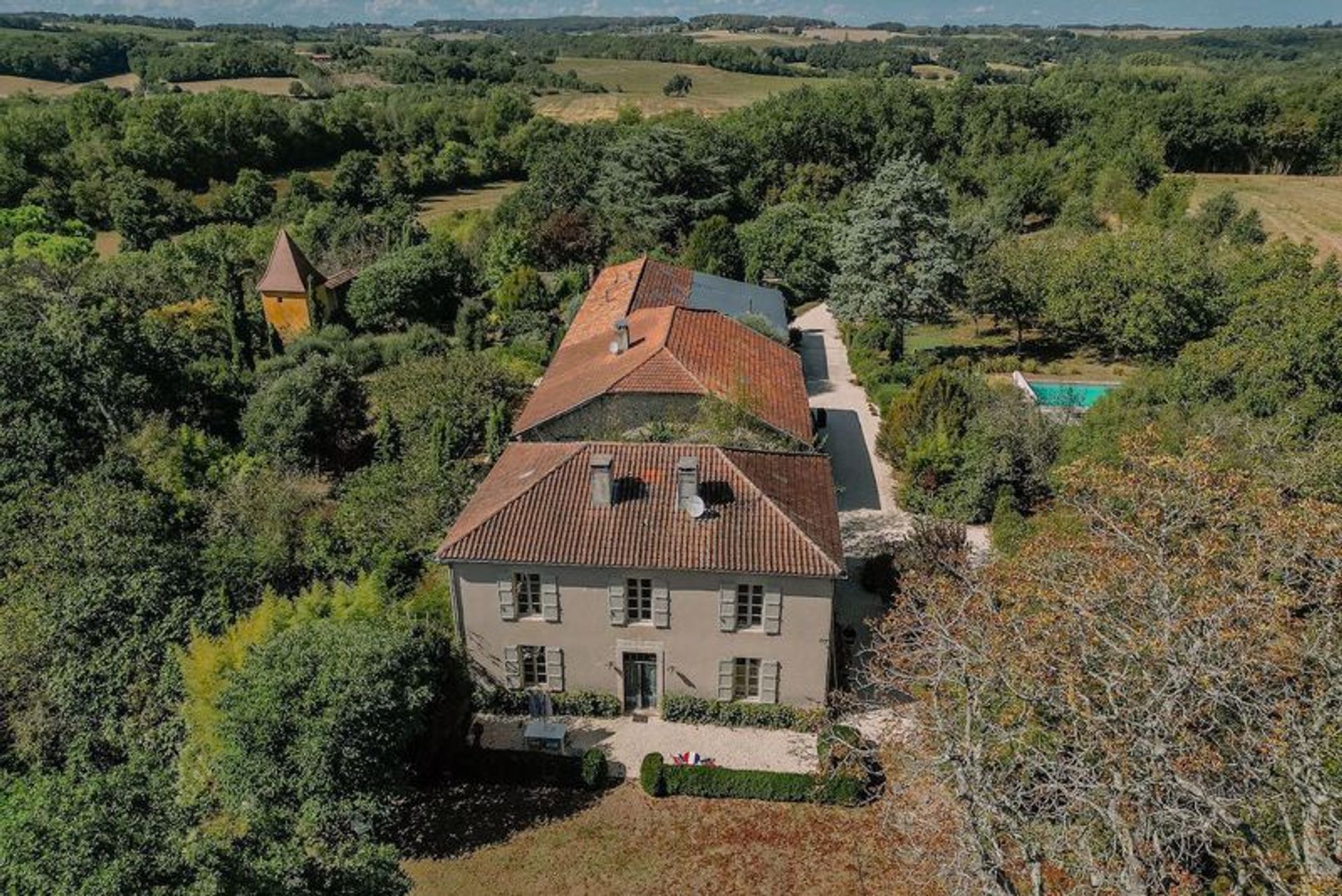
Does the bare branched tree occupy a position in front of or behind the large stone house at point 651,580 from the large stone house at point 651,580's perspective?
in front

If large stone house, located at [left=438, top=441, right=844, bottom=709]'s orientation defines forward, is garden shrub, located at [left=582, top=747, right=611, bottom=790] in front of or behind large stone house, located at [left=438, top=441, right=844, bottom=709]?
in front

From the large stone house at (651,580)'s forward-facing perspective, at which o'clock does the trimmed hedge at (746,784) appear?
The trimmed hedge is roughly at 11 o'clock from the large stone house.

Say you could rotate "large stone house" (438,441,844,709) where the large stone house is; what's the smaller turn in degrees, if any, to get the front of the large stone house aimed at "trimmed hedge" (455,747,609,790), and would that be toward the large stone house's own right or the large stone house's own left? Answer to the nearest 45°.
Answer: approximately 45° to the large stone house's own right

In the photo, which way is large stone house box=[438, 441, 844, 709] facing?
toward the camera
